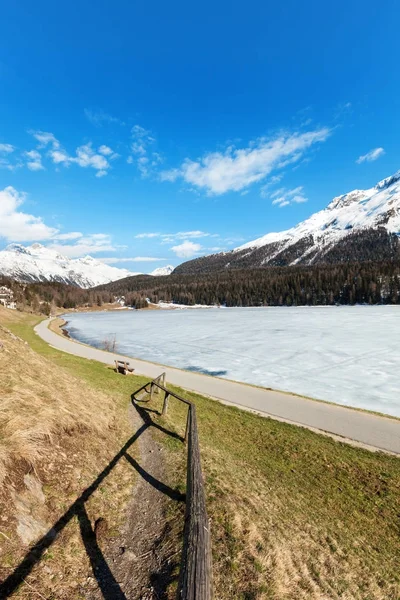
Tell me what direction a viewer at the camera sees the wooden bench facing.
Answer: facing away from the viewer and to the right of the viewer

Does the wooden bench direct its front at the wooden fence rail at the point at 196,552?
no
